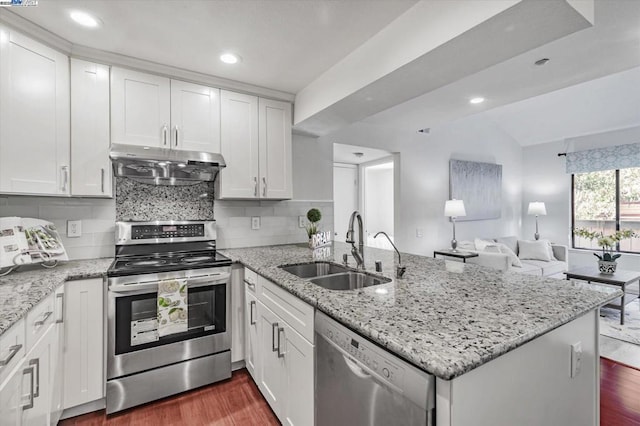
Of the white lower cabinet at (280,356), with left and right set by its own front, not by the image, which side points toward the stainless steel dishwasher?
left

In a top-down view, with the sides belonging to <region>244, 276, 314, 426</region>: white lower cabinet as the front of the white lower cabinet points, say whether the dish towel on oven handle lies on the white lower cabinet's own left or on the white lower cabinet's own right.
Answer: on the white lower cabinet's own right

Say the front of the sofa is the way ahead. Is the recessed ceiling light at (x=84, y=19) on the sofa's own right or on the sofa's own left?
on the sofa's own right

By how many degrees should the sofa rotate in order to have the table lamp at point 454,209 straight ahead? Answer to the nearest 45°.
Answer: approximately 90° to its right
